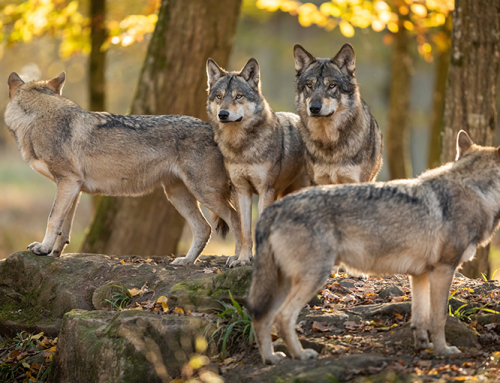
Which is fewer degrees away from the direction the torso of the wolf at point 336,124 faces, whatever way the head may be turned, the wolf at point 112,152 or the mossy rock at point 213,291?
the mossy rock

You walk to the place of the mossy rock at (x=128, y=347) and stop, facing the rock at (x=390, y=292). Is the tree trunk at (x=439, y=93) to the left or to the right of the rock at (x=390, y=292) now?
left

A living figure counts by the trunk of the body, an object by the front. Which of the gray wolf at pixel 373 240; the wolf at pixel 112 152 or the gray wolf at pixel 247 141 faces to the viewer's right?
the gray wolf at pixel 373 240

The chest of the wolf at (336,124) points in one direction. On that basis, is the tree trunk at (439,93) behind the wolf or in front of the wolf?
behind

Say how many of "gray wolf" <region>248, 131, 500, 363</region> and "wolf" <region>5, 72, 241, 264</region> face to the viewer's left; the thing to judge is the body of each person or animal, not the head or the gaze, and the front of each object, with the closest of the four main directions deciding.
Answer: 1

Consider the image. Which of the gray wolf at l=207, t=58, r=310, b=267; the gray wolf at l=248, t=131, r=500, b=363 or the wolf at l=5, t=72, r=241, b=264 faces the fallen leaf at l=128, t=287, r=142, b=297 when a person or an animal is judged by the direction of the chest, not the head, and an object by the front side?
the gray wolf at l=207, t=58, r=310, b=267

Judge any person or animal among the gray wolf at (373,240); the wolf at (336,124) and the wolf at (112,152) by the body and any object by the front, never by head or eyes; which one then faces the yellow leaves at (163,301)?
the wolf at (336,124)

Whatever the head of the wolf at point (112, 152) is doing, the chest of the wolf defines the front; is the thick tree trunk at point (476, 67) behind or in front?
behind

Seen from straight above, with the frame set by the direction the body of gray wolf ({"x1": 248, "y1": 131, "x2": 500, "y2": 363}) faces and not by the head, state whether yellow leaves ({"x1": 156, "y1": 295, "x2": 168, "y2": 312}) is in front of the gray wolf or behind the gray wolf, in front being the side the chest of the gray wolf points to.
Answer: behind

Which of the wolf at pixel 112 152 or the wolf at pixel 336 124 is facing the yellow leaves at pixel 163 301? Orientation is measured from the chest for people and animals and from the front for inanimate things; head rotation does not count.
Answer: the wolf at pixel 336 124

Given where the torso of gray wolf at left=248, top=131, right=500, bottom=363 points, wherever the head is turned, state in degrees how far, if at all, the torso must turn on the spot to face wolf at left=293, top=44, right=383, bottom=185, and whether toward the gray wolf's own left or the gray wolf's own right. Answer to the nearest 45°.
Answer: approximately 90° to the gray wolf's own left

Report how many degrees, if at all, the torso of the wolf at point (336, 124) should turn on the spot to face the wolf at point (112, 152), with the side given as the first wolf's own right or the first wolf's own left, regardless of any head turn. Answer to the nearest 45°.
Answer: approximately 45° to the first wolf's own right

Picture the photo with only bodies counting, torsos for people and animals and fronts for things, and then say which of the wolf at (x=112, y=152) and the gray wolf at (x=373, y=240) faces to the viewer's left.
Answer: the wolf

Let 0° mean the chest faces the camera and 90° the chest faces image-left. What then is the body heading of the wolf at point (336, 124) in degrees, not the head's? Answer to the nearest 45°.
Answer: approximately 45°

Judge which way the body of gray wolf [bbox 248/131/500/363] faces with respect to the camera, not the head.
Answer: to the viewer's right

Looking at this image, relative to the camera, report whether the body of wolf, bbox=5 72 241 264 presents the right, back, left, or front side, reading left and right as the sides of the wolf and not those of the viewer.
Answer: left
